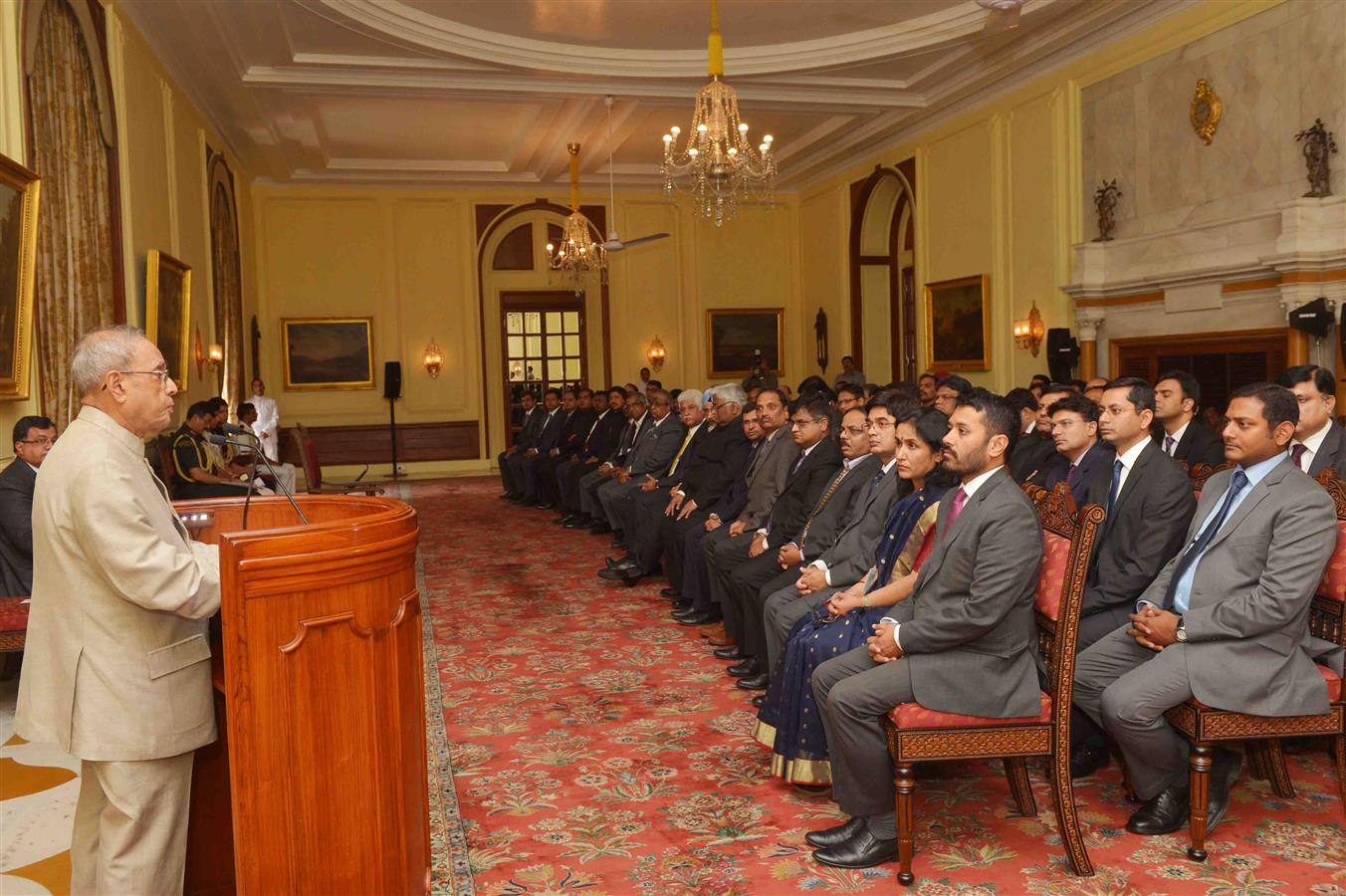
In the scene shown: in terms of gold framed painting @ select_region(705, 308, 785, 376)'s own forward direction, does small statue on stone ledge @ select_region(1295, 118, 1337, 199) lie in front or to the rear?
in front

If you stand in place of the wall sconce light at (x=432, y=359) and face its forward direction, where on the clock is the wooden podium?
The wooden podium is roughly at 12 o'clock from the wall sconce light.

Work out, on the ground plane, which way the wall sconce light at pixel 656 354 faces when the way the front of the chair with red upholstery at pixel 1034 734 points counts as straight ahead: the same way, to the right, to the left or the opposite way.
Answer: to the left

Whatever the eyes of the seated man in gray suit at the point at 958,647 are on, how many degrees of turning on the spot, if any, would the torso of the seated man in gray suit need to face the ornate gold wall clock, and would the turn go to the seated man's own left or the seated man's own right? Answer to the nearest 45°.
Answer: approximately 90° to the seated man's own right

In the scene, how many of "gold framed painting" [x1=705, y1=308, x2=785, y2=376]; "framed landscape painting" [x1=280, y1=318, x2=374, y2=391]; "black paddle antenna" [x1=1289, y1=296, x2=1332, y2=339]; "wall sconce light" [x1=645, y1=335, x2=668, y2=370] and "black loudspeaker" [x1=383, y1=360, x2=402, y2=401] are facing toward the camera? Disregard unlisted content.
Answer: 4

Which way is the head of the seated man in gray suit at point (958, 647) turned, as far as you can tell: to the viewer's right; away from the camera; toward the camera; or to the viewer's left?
to the viewer's left

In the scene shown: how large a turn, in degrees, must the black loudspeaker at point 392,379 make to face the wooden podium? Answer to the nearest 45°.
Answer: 0° — it already faces it

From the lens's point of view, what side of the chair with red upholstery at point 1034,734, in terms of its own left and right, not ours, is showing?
left

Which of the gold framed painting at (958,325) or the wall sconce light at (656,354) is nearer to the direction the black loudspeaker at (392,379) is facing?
the gold framed painting

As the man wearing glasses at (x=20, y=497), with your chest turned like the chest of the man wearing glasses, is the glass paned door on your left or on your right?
on your left

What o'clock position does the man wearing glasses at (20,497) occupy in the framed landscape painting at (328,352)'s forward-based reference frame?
The man wearing glasses is roughly at 12 o'clock from the framed landscape painting.

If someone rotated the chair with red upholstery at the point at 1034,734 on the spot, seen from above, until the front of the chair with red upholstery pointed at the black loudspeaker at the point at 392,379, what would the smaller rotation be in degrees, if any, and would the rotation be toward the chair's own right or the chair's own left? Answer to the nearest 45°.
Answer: approximately 45° to the chair's own right

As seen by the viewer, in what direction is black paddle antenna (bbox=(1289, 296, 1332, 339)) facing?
to the viewer's left

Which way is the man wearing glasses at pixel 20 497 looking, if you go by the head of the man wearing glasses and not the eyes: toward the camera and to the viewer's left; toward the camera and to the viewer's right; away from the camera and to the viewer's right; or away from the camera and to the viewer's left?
toward the camera and to the viewer's right

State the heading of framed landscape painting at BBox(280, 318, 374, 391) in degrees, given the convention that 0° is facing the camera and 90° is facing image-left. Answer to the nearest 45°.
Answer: approximately 0°

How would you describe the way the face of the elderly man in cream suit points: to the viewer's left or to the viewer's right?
to the viewer's right

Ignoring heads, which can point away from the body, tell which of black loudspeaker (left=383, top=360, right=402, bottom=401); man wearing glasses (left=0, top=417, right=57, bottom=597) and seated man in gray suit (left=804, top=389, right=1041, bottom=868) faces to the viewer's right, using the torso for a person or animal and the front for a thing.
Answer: the man wearing glasses

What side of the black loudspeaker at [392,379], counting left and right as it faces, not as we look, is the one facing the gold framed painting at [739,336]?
left
